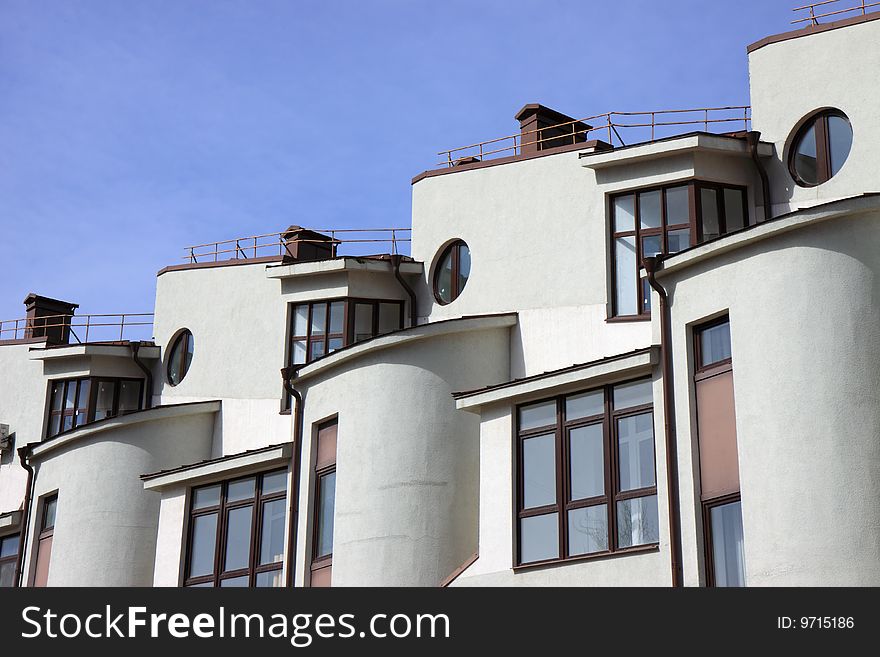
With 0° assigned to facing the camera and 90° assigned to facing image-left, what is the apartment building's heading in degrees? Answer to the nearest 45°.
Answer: approximately 45°
